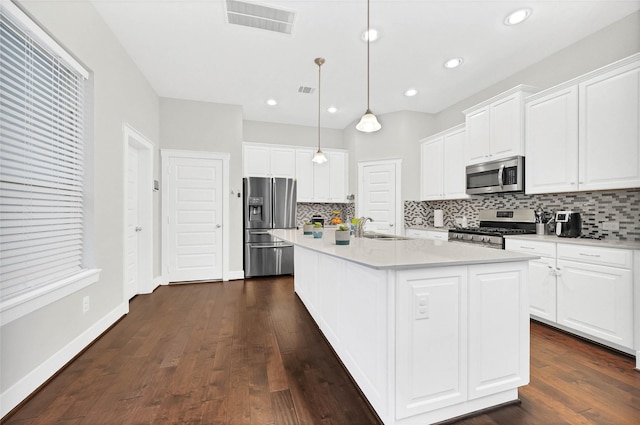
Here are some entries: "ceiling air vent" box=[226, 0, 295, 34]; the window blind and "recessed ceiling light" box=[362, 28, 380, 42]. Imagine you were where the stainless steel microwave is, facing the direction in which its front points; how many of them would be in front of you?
3

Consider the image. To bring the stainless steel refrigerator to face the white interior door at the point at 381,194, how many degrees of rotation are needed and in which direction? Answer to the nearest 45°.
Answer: approximately 90° to its left

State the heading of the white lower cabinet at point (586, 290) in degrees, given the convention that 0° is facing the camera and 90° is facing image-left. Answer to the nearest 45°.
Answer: approximately 45°

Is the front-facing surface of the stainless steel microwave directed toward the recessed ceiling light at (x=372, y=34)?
yes

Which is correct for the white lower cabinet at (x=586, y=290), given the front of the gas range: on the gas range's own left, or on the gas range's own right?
on the gas range's own left

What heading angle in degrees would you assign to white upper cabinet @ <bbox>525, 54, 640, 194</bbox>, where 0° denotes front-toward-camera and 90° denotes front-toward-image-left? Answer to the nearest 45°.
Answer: approximately 45°

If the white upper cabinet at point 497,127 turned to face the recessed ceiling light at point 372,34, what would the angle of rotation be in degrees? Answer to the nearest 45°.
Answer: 0° — it already faces it

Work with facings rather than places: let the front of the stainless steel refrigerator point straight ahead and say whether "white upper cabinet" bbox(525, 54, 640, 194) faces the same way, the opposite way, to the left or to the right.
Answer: to the right

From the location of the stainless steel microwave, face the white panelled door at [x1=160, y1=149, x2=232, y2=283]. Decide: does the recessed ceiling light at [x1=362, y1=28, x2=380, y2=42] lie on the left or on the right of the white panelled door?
left

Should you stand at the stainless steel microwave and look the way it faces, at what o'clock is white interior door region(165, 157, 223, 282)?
The white interior door is roughly at 1 o'clock from the stainless steel microwave.

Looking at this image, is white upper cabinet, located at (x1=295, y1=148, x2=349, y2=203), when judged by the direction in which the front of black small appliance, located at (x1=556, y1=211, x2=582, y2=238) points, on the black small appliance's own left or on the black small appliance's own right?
on the black small appliance's own right
